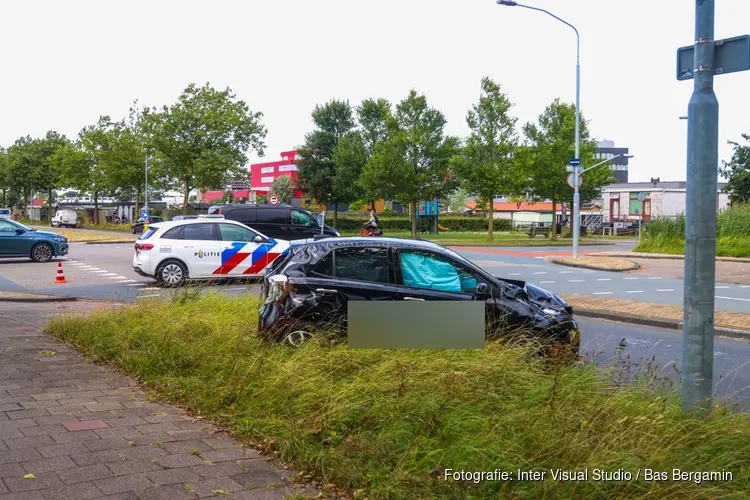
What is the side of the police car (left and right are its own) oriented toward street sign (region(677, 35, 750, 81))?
right

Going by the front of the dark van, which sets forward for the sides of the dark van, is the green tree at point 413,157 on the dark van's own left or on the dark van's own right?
on the dark van's own left

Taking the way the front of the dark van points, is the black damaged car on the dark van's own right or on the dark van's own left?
on the dark van's own right

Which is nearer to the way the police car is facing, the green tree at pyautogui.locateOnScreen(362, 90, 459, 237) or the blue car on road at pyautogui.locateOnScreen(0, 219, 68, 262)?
the green tree

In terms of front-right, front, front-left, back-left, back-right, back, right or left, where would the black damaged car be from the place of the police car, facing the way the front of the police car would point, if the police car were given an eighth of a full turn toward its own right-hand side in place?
front-right

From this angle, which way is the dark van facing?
to the viewer's right

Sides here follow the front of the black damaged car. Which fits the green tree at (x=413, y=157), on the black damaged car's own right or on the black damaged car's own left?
on the black damaged car's own left

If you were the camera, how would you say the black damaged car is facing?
facing to the right of the viewer

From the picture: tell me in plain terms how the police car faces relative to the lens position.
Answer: facing to the right of the viewer

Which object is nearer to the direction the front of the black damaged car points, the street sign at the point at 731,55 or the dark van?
the street sign
